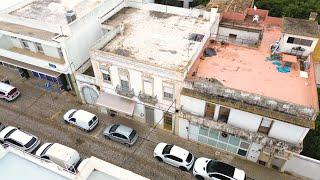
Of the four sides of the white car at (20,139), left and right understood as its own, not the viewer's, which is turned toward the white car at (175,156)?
back

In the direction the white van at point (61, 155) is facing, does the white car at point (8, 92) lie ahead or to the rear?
ahead

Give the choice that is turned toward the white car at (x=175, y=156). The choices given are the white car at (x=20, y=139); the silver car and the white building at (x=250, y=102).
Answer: the white building

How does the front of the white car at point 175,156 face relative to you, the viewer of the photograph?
facing away from the viewer and to the left of the viewer

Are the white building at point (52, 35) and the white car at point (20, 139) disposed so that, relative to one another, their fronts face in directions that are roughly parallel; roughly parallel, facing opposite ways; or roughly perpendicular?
roughly perpendicular

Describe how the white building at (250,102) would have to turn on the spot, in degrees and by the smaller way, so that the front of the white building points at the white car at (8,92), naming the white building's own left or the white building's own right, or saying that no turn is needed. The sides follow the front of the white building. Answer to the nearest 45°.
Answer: approximately 45° to the white building's own right

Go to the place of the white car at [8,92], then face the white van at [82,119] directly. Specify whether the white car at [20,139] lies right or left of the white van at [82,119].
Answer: right

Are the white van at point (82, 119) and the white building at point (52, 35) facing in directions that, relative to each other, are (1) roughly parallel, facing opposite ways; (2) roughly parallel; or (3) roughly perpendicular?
roughly perpendicular

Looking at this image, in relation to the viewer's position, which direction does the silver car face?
facing away from the viewer and to the left of the viewer
